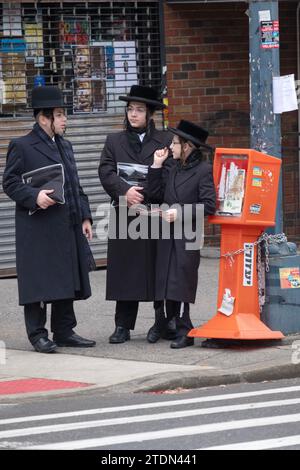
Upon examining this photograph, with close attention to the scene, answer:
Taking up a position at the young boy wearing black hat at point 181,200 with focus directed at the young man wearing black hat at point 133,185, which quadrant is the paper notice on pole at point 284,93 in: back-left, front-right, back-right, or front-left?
back-right

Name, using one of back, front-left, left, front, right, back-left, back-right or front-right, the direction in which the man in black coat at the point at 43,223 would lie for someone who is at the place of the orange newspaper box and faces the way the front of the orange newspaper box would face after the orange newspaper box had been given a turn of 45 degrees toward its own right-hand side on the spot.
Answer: front

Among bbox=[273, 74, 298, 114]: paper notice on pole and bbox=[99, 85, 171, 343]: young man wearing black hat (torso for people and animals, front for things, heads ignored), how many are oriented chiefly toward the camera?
2

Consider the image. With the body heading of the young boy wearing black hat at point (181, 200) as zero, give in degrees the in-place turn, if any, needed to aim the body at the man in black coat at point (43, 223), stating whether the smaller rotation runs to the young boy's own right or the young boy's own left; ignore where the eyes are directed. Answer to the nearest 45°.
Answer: approximately 45° to the young boy's own right

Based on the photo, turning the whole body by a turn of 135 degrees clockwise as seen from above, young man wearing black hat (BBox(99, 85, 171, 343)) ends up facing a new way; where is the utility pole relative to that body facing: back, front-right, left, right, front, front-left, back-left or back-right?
back-right

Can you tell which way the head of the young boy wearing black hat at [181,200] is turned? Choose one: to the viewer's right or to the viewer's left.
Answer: to the viewer's left

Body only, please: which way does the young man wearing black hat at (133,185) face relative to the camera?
toward the camera

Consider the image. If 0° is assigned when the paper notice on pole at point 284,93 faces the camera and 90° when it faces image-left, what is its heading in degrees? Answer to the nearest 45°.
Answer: approximately 0°

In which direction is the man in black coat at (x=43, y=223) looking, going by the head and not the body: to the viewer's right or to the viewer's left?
to the viewer's right

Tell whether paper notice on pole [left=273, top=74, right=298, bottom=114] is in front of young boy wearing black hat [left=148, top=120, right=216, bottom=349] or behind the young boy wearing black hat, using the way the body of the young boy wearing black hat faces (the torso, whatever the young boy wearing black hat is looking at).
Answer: behind

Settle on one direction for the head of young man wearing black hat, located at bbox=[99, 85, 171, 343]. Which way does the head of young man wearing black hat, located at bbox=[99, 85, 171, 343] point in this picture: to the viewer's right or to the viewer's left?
to the viewer's left

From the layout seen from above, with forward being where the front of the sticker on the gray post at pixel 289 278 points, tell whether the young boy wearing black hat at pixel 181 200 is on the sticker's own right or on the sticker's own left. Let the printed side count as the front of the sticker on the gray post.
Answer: on the sticker's own right
